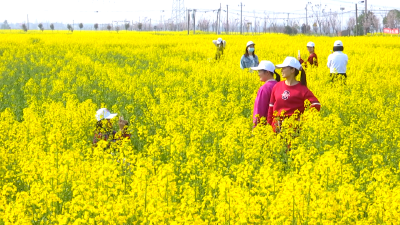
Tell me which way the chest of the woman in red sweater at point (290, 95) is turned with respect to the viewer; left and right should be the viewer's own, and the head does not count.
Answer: facing the viewer and to the left of the viewer

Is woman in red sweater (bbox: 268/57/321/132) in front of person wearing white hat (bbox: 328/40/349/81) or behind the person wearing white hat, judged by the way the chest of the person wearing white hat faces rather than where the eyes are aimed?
behind

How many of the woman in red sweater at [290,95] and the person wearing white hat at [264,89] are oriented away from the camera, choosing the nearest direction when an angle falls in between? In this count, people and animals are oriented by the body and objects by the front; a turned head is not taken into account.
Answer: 0

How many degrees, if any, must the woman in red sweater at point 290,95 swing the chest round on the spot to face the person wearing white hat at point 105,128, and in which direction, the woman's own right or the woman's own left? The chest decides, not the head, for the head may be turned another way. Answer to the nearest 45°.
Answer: approximately 45° to the woman's own right

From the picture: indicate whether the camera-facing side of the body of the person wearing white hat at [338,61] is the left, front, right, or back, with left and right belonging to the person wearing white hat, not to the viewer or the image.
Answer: back

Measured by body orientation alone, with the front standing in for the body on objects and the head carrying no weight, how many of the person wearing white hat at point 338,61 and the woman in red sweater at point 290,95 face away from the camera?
1

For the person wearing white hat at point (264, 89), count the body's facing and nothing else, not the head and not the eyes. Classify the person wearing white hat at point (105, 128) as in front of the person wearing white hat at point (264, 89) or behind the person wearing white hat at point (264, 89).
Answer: in front
